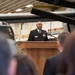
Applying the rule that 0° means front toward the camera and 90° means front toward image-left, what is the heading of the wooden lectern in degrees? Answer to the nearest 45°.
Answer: approximately 0°

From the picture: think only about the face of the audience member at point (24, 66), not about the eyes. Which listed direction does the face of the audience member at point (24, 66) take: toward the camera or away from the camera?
away from the camera

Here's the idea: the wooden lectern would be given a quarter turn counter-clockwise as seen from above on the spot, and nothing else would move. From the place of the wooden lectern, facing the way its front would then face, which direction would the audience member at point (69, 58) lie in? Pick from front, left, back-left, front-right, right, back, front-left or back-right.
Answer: right

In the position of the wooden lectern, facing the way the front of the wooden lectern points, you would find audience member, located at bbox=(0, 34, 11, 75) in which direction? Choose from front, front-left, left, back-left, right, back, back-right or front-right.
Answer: front

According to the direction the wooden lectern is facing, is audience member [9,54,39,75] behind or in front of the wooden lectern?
in front
